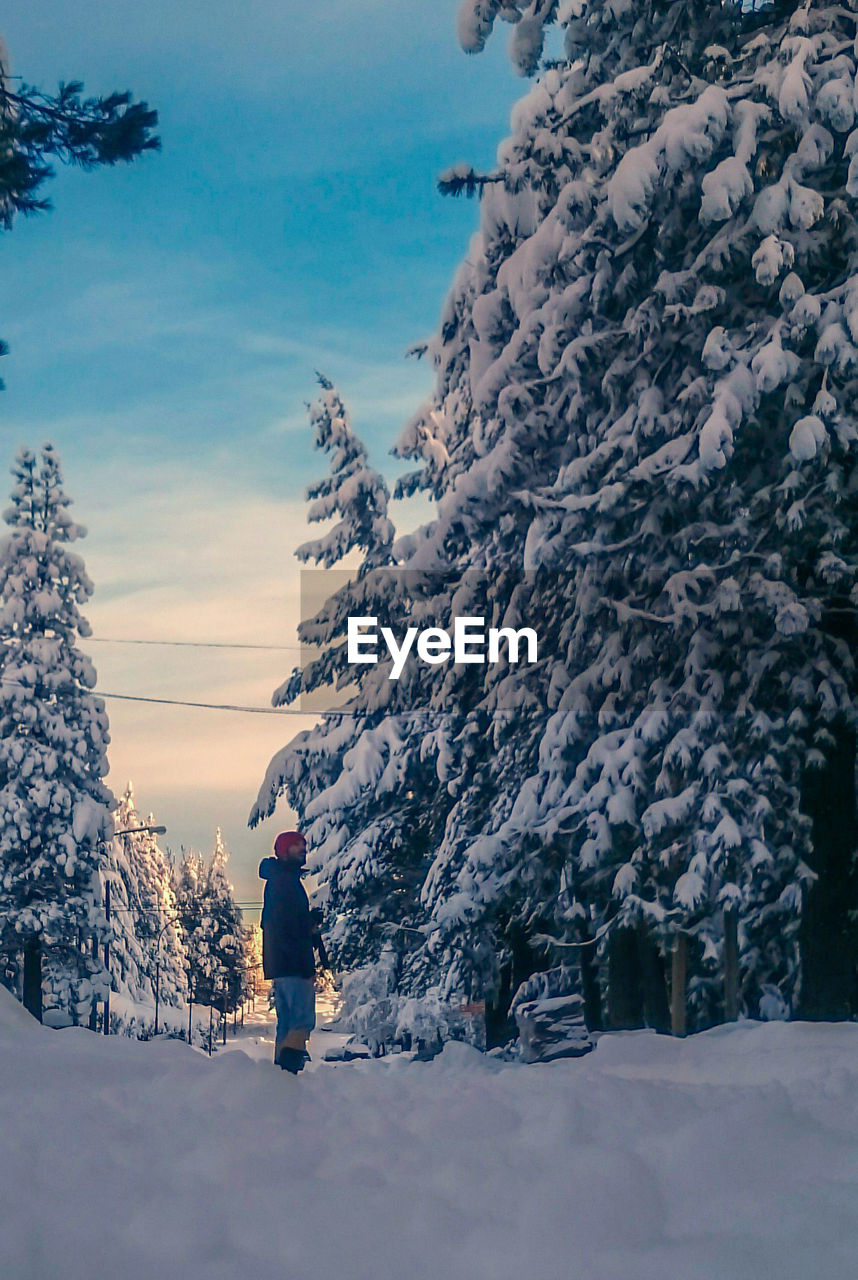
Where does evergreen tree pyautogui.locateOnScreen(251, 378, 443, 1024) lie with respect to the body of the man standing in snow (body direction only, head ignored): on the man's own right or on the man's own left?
on the man's own left

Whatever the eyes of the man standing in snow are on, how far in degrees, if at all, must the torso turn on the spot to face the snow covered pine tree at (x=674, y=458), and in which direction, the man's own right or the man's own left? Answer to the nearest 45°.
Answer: approximately 45° to the man's own left

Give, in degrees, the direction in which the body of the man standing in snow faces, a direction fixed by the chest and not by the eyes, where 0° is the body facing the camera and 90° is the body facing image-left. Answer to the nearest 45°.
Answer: approximately 270°
